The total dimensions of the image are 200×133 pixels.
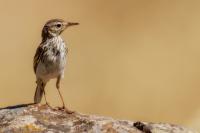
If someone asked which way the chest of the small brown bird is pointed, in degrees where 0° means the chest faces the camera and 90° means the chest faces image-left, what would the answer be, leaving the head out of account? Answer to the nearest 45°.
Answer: approximately 315°
